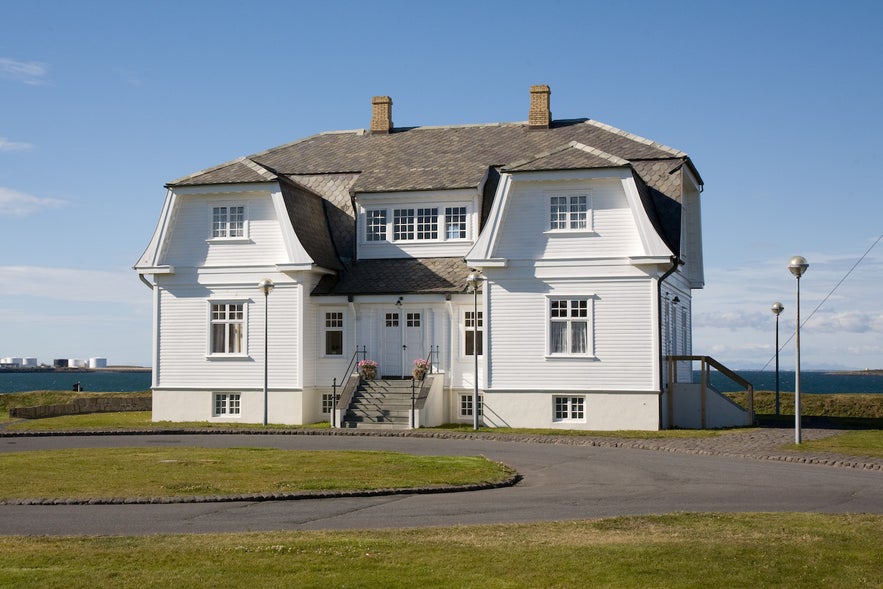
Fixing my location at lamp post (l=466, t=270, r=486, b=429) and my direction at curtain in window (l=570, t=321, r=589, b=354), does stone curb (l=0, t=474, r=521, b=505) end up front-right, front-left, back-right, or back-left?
back-right

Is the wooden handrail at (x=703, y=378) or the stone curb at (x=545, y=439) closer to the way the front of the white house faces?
the stone curb

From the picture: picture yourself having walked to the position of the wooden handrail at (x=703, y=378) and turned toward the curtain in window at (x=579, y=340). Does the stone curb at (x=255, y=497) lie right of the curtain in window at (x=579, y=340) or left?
left

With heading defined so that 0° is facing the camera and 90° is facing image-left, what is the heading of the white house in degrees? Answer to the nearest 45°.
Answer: approximately 0°

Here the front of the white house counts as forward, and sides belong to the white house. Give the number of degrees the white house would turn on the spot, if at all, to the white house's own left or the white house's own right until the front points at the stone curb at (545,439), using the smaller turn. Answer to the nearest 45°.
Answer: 0° — it already faces it

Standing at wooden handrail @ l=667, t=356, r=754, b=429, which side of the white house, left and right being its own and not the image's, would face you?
left
